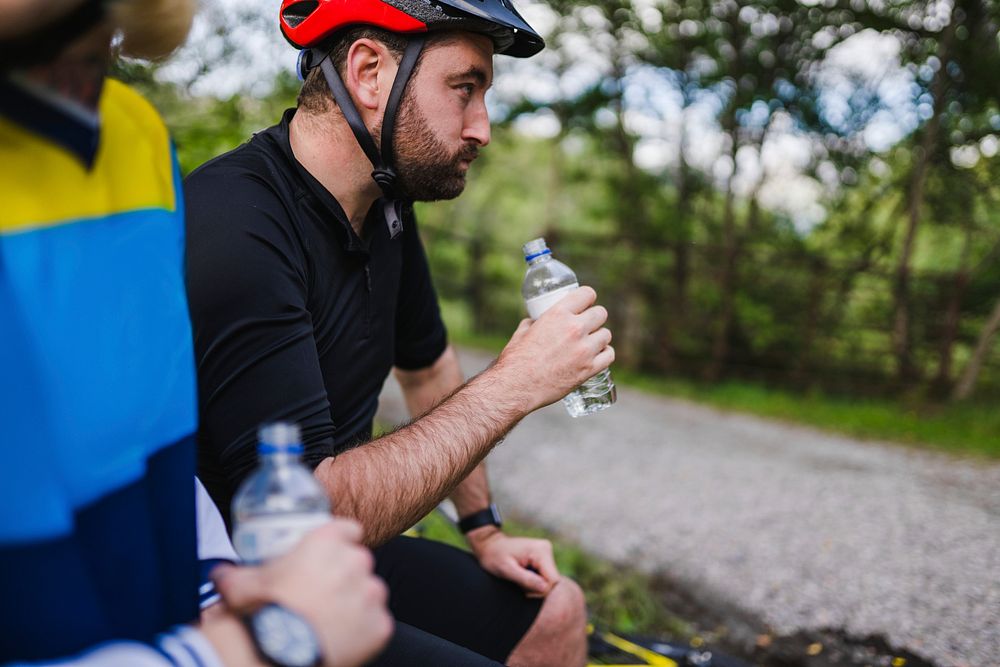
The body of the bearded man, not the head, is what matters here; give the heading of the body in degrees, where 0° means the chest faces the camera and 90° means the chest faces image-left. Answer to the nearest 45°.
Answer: approximately 315°

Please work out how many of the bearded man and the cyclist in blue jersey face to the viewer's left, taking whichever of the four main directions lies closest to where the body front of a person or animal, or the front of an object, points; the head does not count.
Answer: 0

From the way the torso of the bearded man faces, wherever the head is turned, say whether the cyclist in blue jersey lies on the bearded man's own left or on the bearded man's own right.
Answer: on the bearded man's own right

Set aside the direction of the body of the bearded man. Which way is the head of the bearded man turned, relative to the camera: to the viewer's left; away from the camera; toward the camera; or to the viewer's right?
to the viewer's right

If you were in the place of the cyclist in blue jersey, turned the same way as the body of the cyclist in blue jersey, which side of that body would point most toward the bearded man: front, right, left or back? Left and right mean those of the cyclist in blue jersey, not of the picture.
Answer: left

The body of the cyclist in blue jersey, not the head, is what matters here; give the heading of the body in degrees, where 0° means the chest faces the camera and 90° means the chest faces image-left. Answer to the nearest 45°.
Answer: approximately 315°
